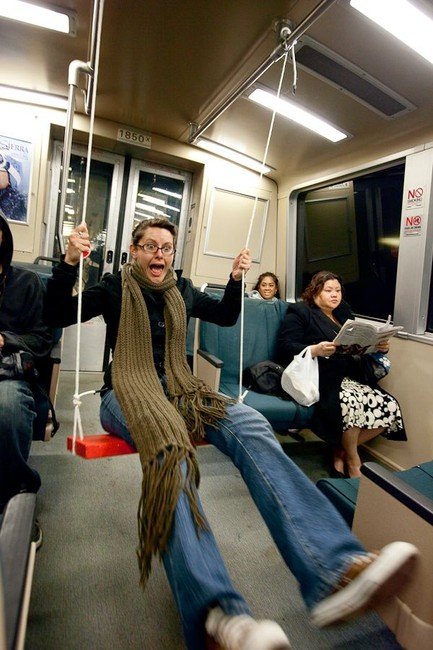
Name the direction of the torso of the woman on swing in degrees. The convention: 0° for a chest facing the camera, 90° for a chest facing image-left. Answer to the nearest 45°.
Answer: approximately 315°

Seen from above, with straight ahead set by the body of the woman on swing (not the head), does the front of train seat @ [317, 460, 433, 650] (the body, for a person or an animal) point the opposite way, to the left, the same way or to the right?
the opposite way

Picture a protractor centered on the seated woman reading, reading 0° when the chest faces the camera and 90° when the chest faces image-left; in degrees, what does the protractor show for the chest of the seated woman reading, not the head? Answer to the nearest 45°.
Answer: approximately 315°

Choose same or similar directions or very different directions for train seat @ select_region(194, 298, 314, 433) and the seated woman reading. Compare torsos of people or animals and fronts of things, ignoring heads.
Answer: same or similar directions

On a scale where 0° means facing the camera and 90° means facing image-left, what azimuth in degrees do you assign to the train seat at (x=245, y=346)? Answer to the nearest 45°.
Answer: approximately 315°

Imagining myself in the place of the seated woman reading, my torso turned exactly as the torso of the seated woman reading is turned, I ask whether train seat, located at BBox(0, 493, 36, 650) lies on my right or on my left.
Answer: on my right

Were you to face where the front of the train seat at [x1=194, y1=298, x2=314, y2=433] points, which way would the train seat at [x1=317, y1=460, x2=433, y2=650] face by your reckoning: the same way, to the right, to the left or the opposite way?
the opposite way

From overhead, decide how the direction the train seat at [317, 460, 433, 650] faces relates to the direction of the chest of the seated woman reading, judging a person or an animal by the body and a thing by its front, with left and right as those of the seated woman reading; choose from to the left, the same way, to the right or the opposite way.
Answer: the opposite way

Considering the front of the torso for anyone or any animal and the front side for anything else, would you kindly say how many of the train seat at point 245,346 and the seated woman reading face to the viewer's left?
0

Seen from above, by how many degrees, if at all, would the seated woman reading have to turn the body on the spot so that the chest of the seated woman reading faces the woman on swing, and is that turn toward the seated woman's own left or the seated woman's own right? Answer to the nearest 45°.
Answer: approximately 45° to the seated woman's own right

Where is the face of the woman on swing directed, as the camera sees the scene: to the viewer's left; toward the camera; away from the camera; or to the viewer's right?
toward the camera

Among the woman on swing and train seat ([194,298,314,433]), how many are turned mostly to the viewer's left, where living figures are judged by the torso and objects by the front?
0
